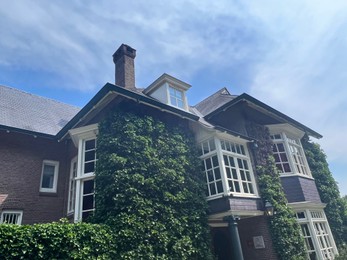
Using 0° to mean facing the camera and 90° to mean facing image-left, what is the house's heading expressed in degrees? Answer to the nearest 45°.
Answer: approximately 315°

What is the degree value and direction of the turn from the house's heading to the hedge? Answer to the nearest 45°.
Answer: approximately 90° to its right
